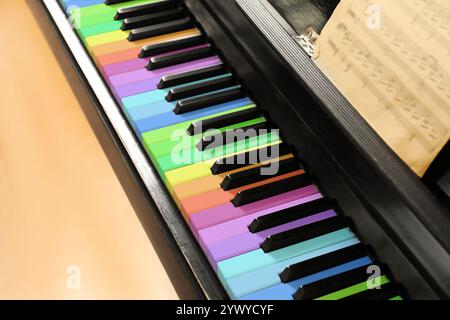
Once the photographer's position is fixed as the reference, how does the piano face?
facing the viewer and to the left of the viewer
